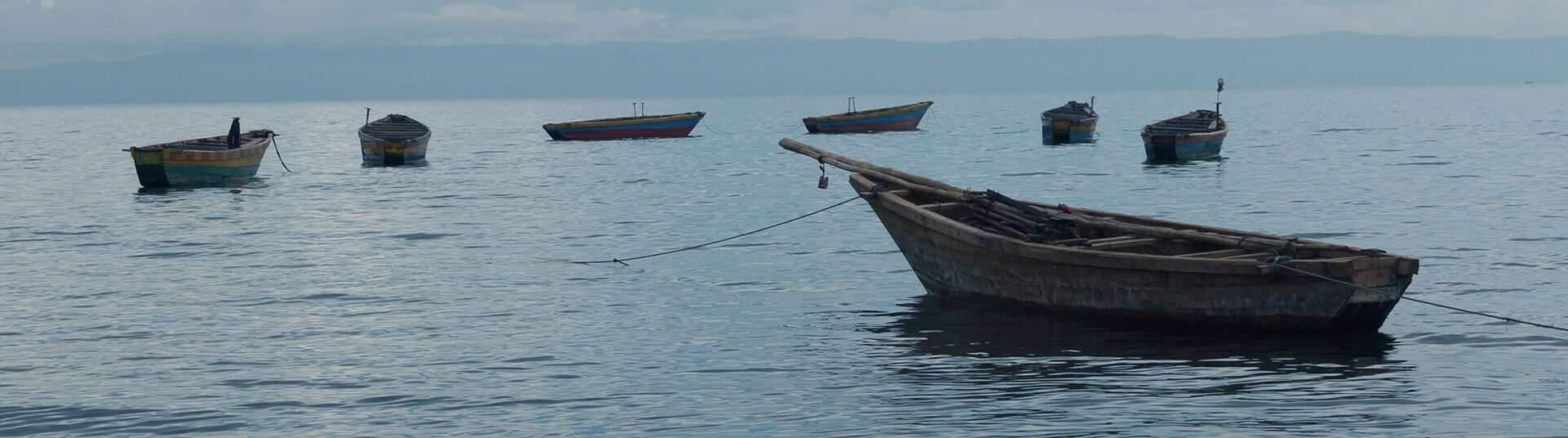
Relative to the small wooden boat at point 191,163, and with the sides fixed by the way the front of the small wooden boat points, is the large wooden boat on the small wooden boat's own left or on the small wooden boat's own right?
on the small wooden boat's own right

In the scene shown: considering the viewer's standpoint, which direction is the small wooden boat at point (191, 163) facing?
facing away from the viewer and to the right of the viewer
